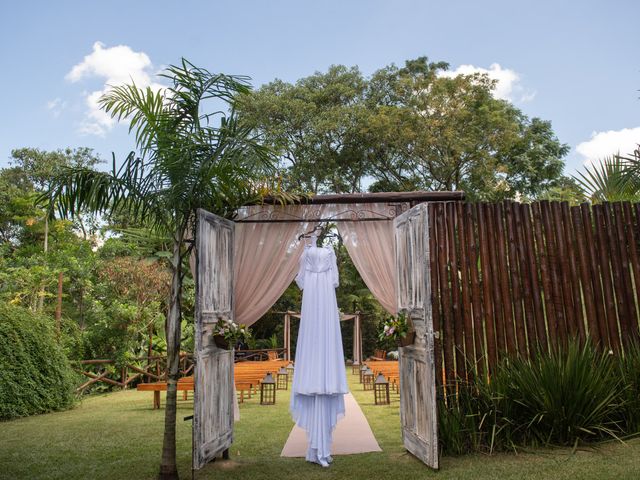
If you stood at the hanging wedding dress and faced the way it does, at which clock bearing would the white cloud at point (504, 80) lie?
The white cloud is roughly at 7 o'clock from the hanging wedding dress.

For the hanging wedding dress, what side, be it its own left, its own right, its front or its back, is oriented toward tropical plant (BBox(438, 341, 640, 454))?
left

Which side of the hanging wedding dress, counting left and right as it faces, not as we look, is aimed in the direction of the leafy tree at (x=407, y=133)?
back

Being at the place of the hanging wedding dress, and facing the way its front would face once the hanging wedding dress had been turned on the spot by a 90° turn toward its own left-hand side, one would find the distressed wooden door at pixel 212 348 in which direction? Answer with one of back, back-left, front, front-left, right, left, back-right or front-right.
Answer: back

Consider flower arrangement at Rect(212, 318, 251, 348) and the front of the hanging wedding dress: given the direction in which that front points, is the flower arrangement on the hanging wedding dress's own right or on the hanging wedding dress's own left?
on the hanging wedding dress's own right

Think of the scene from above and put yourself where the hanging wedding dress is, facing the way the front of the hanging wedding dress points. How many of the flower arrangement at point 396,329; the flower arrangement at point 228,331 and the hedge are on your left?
1

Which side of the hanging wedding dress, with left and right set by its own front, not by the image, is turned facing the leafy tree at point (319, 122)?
back

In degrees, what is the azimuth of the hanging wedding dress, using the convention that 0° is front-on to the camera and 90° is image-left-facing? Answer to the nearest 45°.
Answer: approximately 0°

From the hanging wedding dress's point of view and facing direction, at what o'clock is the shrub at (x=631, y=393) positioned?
The shrub is roughly at 9 o'clock from the hanging wedding dress.

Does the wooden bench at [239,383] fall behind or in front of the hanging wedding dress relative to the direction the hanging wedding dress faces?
behind

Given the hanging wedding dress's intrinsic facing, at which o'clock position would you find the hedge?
The hedge is roughly at 4 o'clock from the hanging wedding dress.

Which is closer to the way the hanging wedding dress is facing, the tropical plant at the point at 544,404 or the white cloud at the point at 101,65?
the tropical plant
